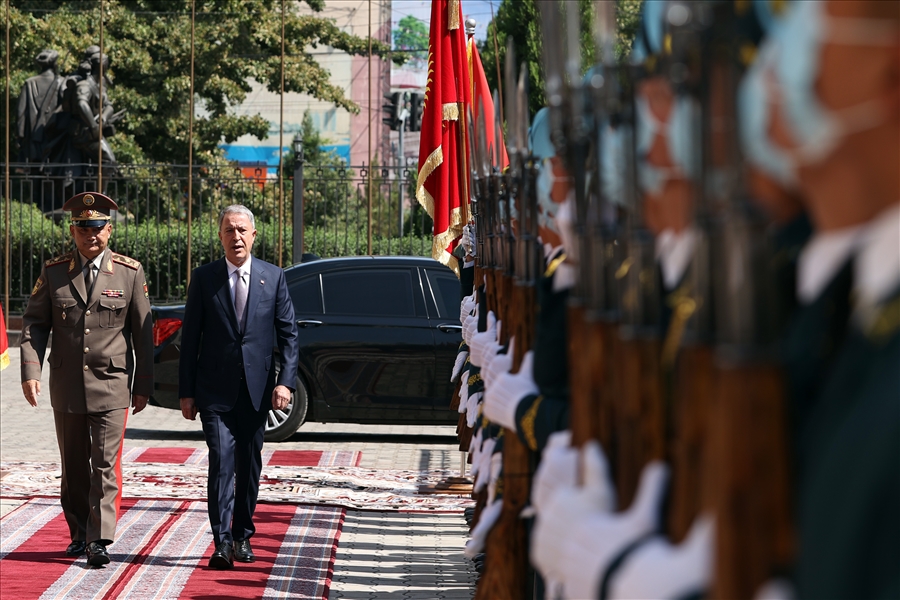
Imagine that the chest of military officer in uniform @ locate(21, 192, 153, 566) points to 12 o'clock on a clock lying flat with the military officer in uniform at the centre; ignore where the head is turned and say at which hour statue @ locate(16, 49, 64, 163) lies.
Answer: The statue is roughly at 6 o'clock from the military officer in uniform.

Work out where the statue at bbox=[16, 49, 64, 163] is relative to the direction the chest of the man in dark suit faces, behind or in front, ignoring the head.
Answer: behind

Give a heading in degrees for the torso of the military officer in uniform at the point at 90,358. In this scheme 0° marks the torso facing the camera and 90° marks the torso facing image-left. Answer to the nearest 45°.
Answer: approximately 0°

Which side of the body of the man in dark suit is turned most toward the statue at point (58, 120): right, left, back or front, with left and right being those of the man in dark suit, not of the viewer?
back

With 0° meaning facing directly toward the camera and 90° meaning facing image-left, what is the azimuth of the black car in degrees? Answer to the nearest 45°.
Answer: approximately 270°

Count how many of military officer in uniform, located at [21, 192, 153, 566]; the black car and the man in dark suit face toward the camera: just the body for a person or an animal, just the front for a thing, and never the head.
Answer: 2

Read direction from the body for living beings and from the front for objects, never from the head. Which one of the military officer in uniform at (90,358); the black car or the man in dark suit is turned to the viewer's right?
the black car

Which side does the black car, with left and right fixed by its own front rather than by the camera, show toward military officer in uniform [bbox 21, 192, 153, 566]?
right

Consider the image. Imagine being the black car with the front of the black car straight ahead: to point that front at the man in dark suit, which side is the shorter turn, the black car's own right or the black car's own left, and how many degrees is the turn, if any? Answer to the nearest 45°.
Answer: approximately 90° to the black car's own right

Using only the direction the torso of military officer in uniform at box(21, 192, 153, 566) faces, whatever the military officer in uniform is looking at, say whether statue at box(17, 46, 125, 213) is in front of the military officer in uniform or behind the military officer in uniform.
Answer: behind

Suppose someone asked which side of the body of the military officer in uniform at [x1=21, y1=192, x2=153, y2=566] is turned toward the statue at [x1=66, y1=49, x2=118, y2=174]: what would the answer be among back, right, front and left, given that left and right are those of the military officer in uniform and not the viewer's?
back
